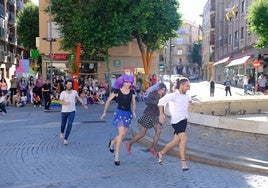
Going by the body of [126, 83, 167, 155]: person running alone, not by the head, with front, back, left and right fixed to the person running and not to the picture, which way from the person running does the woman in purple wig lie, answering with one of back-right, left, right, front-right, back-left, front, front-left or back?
back-right

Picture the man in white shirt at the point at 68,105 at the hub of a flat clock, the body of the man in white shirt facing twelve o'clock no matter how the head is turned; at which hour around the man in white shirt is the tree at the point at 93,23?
The tree is roughly at 6 o'clock from the man in white shirt.

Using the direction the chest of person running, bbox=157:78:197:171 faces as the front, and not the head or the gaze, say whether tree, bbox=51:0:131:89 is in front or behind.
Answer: behind

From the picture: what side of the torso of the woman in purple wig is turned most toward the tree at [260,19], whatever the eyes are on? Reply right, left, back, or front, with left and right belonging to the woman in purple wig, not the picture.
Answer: left

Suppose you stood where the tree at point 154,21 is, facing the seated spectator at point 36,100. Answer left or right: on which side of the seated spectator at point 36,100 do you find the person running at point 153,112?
left

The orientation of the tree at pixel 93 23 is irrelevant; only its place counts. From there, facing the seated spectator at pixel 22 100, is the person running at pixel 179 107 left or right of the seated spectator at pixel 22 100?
left
